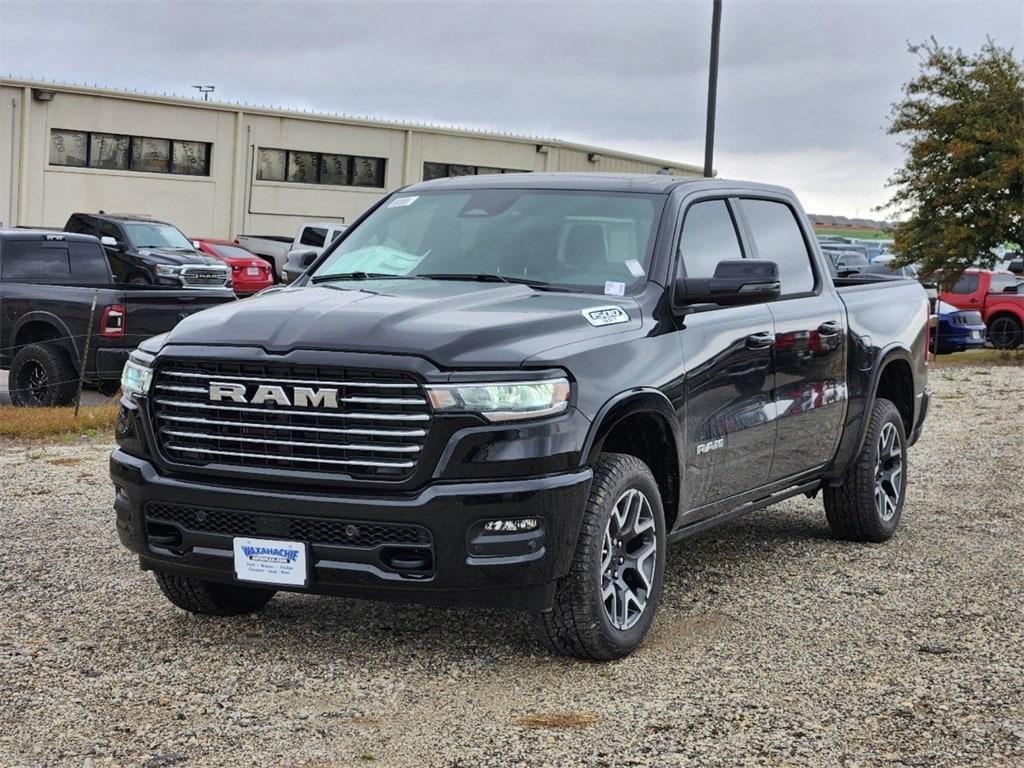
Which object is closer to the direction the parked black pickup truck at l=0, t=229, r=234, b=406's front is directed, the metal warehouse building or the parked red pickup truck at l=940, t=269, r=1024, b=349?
the metal warehouse building

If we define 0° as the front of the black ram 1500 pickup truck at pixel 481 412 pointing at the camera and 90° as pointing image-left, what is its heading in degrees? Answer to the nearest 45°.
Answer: approximately 45°

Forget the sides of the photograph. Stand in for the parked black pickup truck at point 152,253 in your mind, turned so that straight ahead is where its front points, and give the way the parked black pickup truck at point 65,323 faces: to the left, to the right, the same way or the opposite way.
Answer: the opposite way

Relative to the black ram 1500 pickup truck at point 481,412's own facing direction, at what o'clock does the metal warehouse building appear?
The metal warehouse building is roughly at 4 o'clock from the black ram 1500 pickup truck.

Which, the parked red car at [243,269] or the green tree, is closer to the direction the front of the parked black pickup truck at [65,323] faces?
the parked red car

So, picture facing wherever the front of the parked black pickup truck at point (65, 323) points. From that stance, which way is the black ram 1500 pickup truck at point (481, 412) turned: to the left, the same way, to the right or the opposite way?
to the left

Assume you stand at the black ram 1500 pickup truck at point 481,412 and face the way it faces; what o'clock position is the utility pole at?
The utility pole is roughly at 5 o'clock from the black ram 1500 pickup truck.

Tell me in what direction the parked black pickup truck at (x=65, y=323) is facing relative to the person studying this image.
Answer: facing away from the viewer and to the left of the viewer

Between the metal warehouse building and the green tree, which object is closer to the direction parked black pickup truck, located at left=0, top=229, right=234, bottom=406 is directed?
the metal warehouse building

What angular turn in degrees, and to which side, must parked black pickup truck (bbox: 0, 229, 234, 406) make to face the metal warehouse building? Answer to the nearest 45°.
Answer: approximately 45° to its right

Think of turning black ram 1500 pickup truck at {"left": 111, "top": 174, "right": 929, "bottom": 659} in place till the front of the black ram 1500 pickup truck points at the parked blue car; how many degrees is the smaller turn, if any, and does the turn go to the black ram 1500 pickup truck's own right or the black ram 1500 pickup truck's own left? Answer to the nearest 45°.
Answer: approximately 135° to the black ram 1500 pickup truck's own right

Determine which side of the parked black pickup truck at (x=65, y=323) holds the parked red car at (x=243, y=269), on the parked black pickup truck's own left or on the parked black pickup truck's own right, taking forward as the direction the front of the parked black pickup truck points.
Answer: on the parked black pickup truck's own right
